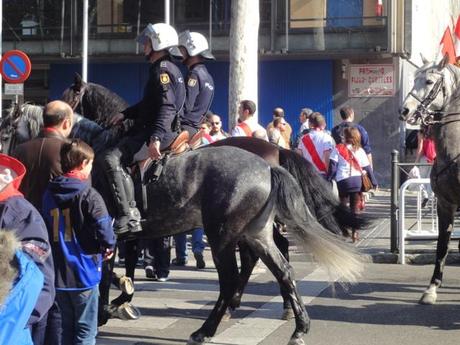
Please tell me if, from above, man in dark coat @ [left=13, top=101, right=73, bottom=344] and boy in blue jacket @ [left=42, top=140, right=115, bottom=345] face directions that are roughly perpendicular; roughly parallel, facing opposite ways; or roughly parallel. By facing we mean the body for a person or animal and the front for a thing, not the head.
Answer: roughly parallel

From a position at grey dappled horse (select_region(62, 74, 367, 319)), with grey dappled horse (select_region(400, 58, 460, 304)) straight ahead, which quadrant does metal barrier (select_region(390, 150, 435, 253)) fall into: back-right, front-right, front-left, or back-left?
front-left

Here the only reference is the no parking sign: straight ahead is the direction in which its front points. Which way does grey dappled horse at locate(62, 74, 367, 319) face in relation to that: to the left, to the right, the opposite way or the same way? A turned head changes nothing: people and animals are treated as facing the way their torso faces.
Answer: to the right

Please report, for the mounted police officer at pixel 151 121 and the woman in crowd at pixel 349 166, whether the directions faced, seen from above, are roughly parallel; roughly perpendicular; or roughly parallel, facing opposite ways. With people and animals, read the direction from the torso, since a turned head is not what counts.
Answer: roughly perpendicular

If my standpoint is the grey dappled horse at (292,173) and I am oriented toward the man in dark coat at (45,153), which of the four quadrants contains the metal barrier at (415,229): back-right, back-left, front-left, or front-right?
back-right

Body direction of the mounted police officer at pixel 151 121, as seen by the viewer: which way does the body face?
to the viewer's left

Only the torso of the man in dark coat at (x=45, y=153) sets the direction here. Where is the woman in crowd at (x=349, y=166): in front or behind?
in front

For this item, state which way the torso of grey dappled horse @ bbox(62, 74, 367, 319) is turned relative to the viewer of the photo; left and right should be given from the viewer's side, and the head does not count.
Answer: facing to the left of the viewer

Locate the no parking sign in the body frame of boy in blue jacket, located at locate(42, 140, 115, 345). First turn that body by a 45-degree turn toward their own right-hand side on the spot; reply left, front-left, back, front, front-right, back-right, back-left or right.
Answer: left

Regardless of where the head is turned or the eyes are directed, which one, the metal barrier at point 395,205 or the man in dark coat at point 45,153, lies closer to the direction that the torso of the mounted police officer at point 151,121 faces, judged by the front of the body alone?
the man in dark coat

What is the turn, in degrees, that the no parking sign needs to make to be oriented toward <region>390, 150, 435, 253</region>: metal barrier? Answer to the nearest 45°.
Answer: approximately 45° to its left
